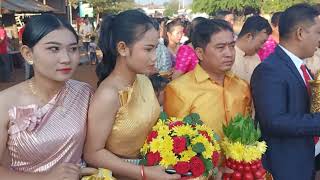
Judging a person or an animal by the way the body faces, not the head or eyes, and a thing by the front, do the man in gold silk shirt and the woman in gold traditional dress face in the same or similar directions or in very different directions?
same or similar directions

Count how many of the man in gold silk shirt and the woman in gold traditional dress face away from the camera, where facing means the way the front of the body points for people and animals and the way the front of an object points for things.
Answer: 0

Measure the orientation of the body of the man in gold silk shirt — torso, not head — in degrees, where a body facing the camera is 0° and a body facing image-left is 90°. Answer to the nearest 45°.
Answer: approximately 315°

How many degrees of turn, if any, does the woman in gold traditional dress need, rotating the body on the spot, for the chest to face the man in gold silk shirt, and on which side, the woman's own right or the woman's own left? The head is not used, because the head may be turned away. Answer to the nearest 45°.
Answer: approximately 90° to the woman's own left

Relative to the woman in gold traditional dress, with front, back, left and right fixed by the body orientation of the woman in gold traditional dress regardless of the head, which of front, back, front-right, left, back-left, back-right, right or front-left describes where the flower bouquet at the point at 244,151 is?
front-left

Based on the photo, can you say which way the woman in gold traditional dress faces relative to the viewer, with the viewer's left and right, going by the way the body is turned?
facing the viewer and to the right of the viewer

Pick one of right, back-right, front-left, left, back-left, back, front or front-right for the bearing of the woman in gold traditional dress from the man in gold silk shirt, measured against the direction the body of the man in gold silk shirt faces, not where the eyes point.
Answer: right
